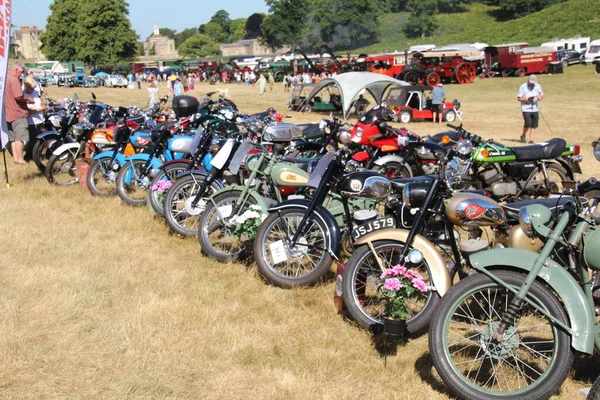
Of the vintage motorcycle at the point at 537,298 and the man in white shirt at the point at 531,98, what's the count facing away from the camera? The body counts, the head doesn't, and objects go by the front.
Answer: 0

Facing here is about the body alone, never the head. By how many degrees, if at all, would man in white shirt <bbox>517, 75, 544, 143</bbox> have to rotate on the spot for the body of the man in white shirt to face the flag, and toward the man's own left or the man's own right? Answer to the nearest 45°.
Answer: approximately 45° to the man's own right

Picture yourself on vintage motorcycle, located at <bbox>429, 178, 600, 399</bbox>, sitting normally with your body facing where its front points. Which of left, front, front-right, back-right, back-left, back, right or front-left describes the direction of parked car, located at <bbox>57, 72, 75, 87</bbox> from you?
front-right

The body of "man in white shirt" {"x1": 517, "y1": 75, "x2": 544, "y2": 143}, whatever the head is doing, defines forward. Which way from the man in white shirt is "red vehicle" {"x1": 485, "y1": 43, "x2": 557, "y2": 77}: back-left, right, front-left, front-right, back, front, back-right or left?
back

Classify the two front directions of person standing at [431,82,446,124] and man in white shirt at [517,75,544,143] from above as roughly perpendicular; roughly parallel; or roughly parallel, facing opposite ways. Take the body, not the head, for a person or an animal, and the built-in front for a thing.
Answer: roughly parallel, facing opposite ways

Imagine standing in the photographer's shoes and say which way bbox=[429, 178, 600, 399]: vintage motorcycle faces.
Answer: facing to the left of the viewer

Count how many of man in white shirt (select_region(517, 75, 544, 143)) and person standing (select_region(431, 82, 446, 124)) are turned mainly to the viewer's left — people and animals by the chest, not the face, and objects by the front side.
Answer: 0

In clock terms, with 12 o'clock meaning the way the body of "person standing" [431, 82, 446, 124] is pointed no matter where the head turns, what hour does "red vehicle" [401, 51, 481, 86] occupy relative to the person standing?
The red vehicle is roughly at 12 o'clock from the person standing.

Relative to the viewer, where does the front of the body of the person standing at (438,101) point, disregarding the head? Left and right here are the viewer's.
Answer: facing away from the viewer

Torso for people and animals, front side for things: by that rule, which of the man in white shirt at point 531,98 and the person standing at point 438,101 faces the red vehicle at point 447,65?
the person standing

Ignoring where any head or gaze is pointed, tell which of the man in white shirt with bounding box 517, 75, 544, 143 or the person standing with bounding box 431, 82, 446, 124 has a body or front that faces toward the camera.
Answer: the man in white shirt

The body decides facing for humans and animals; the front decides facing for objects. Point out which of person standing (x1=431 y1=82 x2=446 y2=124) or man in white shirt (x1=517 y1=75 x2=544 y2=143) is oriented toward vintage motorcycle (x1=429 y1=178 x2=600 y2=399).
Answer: the man in white shirt

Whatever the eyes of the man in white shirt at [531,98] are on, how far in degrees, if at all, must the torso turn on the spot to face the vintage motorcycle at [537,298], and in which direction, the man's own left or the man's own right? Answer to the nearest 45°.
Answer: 0° — they already face it
